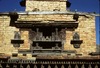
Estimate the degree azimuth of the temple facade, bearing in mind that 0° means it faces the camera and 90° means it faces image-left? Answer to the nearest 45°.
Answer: approximately 0°
